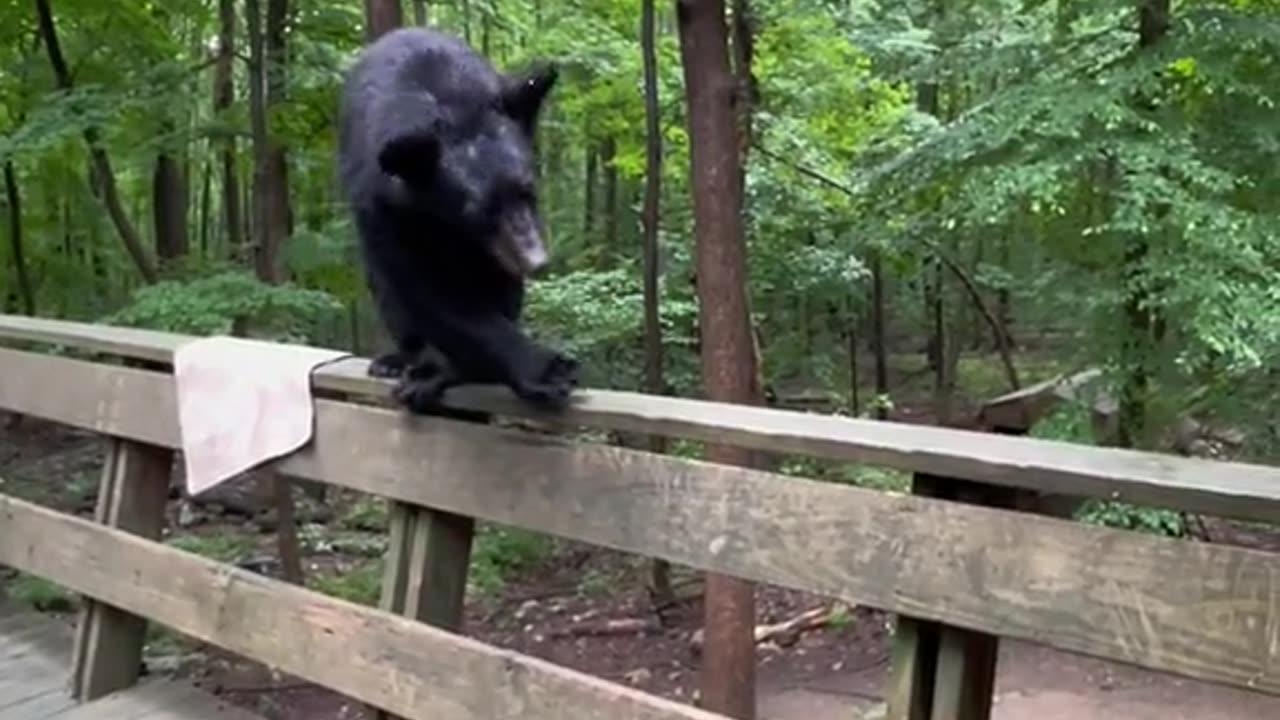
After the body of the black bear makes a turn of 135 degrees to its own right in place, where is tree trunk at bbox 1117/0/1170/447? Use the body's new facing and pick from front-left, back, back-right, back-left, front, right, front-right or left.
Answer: back-right

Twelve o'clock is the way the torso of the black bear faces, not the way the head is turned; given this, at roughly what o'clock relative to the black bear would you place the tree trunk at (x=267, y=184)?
The tree trunk is roughly at 7 o'clock from the black bear.

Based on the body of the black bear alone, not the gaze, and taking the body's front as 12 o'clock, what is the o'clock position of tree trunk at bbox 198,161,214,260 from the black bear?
The tree trunk is roughly at 7 o'clock from the black bear.

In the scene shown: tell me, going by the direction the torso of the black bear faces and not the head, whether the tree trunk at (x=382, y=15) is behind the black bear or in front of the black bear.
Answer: behind

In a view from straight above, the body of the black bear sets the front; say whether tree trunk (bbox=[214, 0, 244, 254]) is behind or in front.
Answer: behind

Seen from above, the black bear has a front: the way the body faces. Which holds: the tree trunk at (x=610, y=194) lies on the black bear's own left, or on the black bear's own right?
on the black bear's own left

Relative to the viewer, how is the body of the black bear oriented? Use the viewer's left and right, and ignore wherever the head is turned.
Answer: facing the viewer and to the right of the viewer

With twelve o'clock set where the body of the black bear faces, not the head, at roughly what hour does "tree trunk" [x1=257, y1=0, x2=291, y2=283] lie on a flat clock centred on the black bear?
The tree trunk is roughly at 7 o'clock from the black bear.

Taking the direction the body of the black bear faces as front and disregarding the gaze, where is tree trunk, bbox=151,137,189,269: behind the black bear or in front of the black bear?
behind

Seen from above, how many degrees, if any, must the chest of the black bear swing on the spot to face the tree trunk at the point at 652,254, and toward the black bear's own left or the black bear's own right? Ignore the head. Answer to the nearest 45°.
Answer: approximately 135° to the black bear's own left

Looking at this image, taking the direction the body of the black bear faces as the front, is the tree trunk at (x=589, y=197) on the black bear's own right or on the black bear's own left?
on the black bear's own left

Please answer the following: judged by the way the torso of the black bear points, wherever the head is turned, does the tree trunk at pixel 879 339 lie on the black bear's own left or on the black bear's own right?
on the black bear's own left
